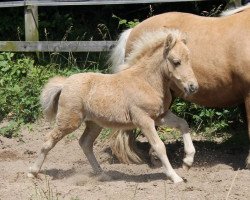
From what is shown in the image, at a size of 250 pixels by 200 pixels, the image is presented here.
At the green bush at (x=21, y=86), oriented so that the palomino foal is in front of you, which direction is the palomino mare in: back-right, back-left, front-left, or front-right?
front-left

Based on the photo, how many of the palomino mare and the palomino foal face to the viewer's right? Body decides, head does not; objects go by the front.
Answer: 2

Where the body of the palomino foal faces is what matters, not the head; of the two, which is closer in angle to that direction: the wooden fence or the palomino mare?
the palomino mare

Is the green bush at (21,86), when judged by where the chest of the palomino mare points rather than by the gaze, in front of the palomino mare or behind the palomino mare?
behind

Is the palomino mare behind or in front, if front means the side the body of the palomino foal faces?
in front

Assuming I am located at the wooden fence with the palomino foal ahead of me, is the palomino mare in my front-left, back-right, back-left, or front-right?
front-left

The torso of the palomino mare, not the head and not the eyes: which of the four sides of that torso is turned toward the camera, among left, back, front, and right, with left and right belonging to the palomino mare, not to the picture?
right

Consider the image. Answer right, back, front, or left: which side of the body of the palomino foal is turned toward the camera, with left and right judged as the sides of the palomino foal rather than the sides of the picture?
right

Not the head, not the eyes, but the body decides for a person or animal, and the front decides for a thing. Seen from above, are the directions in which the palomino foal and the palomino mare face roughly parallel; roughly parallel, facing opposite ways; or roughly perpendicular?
roughly parallel

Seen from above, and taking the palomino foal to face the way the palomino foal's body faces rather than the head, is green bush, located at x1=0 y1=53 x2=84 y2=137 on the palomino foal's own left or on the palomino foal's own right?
on the palomino foal's own left

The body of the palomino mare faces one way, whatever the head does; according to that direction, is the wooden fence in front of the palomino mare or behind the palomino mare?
behind
